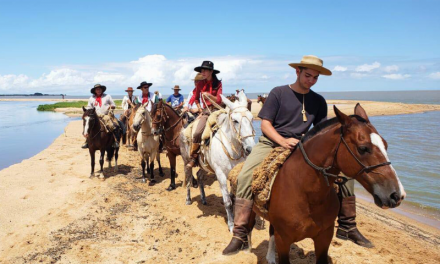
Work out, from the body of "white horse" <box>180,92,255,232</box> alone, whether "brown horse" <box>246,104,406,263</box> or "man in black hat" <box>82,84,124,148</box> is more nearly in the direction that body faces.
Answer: the brown horse

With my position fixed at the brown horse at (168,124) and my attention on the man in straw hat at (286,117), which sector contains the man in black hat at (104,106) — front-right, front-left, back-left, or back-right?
back-right

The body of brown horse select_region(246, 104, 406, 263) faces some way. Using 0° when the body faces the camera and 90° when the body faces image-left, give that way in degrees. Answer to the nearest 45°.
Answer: approximately 315°

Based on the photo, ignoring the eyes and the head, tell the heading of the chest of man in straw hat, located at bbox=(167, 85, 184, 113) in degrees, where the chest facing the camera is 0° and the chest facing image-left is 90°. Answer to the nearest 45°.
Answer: approximately 0°

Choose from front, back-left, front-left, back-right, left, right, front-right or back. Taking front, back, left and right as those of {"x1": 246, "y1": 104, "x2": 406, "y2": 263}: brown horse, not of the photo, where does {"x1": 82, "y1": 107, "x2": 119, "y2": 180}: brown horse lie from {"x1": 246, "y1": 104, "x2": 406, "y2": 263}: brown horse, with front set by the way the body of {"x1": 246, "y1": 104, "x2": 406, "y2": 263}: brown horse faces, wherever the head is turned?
back

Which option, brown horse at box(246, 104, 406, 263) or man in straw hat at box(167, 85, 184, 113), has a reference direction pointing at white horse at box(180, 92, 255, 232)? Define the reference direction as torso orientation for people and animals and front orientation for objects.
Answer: the man in straw hat

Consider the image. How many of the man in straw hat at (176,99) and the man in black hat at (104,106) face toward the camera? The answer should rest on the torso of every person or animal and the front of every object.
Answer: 2

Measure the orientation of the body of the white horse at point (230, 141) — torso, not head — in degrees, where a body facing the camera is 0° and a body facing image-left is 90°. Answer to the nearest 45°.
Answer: approximately 315°
